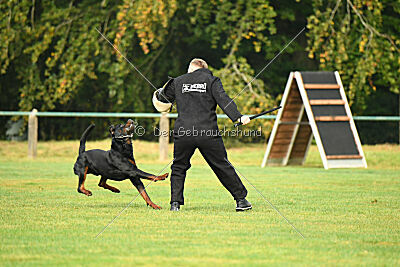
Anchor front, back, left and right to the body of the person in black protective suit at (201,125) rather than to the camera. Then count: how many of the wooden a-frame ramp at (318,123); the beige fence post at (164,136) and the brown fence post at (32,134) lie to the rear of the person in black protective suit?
0

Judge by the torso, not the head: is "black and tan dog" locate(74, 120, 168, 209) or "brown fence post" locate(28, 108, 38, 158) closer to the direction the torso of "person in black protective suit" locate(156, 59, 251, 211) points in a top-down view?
the brown fence post

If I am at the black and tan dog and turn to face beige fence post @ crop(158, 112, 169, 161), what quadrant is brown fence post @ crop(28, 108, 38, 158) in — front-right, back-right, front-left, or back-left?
front-left

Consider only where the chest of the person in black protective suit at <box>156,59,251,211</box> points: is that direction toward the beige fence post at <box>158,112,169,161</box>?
yes

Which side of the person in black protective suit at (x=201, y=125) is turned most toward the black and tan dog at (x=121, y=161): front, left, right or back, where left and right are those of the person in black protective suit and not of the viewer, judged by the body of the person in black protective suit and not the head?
left

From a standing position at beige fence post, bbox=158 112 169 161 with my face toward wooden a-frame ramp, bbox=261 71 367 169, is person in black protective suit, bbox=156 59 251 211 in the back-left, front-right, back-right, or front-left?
front-right

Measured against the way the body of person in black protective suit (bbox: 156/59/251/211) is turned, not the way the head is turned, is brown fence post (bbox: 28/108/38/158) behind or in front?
in front

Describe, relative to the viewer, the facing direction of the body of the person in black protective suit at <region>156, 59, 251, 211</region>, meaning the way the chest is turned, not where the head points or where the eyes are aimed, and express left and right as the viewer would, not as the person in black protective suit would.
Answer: facing away from the viewer

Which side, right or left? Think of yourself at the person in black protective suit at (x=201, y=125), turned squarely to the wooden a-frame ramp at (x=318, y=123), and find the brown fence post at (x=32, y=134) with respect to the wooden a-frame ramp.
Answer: left

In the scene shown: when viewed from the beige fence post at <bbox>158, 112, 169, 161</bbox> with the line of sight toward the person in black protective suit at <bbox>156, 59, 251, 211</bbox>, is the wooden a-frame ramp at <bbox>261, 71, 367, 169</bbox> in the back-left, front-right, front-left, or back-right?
front-left

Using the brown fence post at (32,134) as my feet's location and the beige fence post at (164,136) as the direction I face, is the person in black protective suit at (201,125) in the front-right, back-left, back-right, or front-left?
front-right

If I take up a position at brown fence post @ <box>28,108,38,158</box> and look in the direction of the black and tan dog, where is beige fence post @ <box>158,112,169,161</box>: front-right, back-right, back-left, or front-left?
front-left
